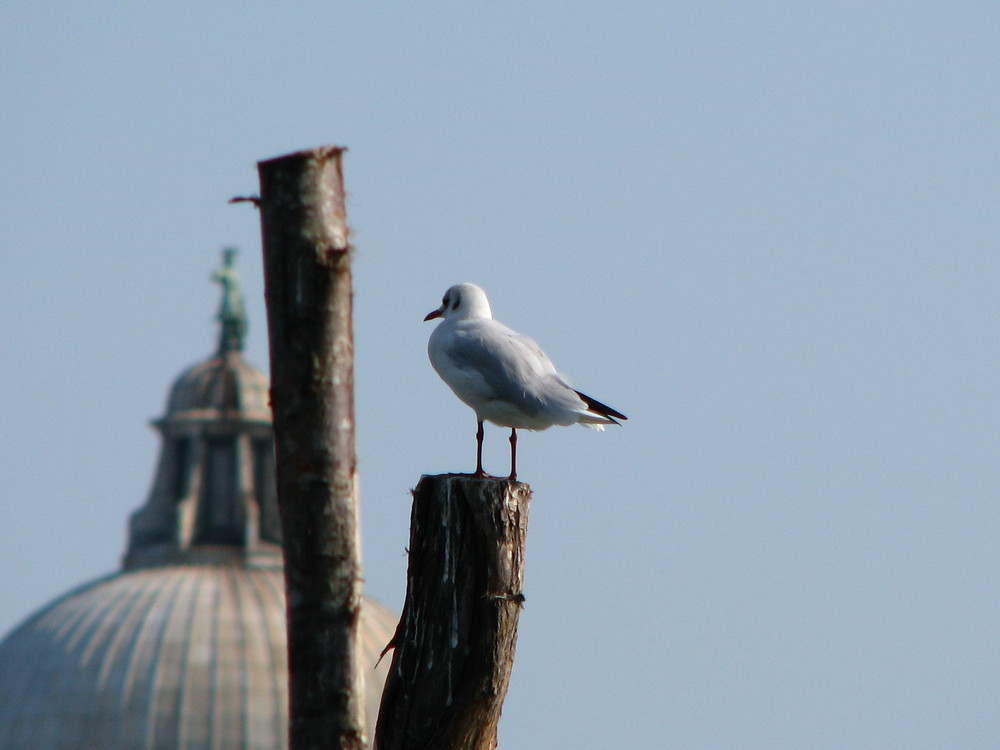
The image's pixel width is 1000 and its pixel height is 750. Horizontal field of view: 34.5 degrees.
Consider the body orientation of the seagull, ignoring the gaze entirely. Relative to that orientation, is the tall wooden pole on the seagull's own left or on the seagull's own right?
on the seagull's own left

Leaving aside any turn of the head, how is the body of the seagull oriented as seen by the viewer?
to the viewer's left
